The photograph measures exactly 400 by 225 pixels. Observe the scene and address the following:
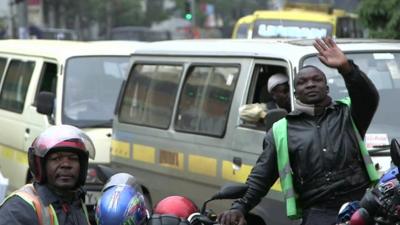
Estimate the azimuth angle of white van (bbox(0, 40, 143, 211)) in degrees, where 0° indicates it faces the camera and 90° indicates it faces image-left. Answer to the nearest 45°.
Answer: approximately 315°

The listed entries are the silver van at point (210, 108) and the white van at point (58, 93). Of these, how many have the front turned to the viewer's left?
0

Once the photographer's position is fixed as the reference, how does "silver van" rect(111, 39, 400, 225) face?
facing the viewer and to the right of the viewer

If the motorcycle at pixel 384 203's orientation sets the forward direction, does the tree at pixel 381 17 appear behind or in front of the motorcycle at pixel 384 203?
behind

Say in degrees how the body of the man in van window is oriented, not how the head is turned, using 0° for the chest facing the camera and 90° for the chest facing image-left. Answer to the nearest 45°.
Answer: approximately 315°

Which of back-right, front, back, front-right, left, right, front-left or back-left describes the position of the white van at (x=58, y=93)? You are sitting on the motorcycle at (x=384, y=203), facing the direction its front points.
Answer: right

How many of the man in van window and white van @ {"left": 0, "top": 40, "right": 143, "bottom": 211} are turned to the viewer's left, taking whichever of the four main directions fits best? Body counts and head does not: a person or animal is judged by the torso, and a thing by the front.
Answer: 0

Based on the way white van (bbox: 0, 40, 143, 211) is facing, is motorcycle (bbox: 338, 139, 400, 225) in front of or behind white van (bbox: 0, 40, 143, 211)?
in front

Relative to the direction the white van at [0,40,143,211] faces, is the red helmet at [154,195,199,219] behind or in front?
in front

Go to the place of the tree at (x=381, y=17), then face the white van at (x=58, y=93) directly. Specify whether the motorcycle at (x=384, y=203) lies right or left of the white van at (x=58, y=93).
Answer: left
